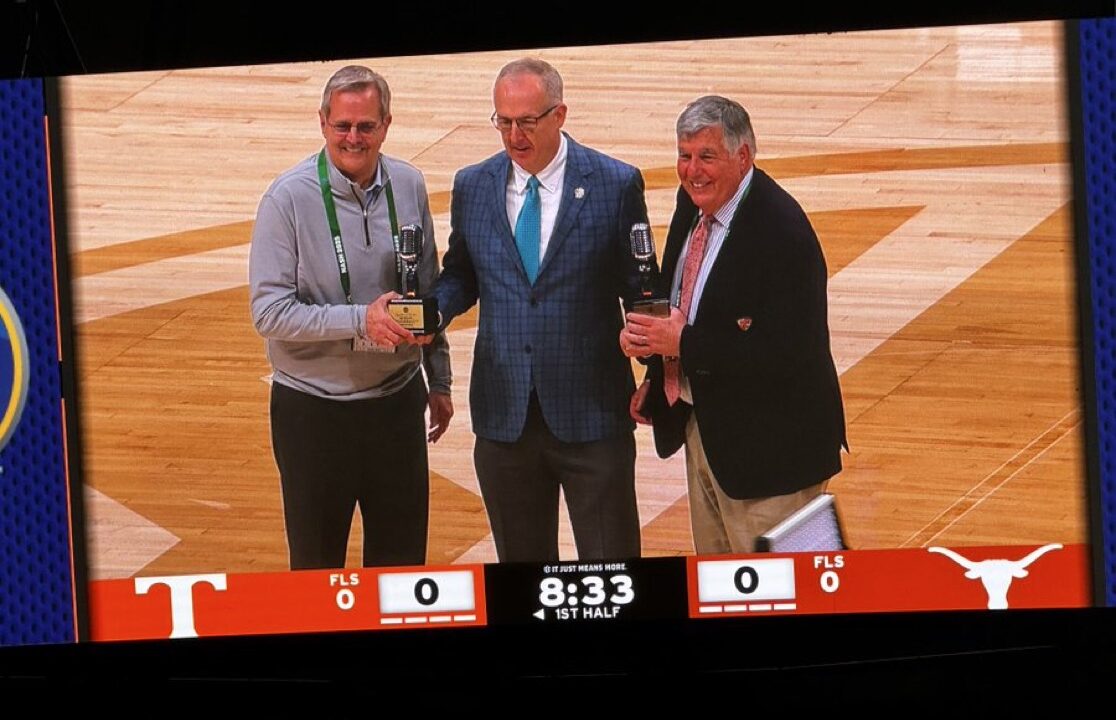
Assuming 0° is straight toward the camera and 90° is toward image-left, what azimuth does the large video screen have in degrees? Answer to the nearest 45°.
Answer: approximately 0°
